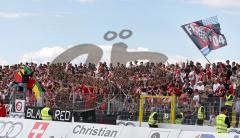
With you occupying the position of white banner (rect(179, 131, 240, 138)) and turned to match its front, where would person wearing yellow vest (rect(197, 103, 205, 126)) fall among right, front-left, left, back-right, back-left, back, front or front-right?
back

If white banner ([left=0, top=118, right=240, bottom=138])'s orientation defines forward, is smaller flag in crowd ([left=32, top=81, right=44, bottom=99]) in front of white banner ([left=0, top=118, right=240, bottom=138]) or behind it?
behind

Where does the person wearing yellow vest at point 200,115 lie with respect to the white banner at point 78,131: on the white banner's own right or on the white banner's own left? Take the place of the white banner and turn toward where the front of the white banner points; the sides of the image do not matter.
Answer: on the white banner's own left

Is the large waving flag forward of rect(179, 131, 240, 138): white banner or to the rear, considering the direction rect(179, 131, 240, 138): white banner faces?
to the rear

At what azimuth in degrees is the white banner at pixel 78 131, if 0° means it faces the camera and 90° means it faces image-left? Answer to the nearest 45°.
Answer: approximately 0°

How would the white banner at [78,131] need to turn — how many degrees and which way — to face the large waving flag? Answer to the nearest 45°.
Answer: approximately 135° to its left
